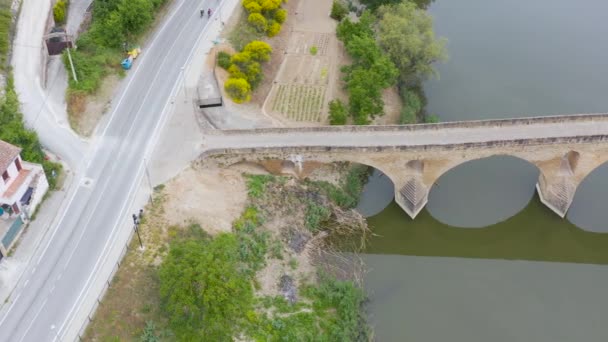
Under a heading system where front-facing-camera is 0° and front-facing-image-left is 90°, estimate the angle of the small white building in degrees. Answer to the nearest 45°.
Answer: approximately 315°

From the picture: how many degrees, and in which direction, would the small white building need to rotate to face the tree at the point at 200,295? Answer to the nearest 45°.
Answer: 0° — it already faces it

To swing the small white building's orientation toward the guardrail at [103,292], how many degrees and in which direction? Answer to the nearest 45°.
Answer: approximately 45° to its right
